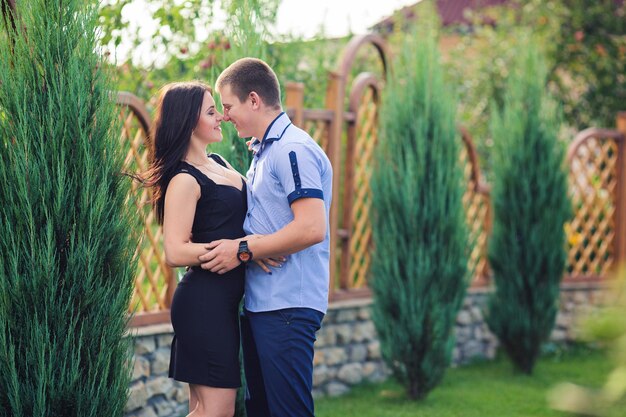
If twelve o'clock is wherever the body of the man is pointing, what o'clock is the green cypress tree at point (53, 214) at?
The green cypress tree is roughly at 12 o'clock from the man.

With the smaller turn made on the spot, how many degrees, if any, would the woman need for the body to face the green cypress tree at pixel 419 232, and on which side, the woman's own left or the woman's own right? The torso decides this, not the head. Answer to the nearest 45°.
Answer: approximately 90° to the woman's own left

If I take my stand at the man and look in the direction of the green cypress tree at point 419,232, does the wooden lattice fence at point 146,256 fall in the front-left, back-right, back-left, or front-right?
front-left

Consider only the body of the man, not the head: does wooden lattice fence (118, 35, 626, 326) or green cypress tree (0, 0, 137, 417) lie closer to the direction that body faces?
the green cypress tree

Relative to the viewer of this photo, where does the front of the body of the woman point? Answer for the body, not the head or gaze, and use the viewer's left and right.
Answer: facing the viewer and to the right of the viewer

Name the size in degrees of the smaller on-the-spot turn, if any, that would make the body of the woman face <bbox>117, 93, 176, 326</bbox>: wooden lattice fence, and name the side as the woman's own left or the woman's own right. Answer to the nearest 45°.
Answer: approximately 135° to the woman's own left

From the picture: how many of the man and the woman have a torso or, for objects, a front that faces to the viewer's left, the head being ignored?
1

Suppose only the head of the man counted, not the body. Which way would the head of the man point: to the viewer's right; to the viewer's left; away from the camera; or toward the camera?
to the viewer's left

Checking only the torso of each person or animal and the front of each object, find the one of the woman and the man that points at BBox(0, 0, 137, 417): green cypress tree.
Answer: the man

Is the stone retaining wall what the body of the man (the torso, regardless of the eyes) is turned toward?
no

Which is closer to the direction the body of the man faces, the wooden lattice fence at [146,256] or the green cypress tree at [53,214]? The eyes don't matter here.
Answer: the green cypress tree

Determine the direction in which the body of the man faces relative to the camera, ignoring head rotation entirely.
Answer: to the viewer's left
